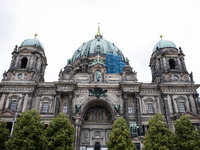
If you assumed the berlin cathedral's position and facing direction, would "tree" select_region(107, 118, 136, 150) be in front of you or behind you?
in front

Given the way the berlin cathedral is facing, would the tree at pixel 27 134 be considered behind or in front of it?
in front

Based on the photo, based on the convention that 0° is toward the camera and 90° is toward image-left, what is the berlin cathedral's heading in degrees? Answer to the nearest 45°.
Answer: approximately 0°

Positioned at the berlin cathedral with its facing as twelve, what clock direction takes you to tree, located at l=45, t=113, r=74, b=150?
The tree is roughly at 1 o'clock from the berlin cathedral.
